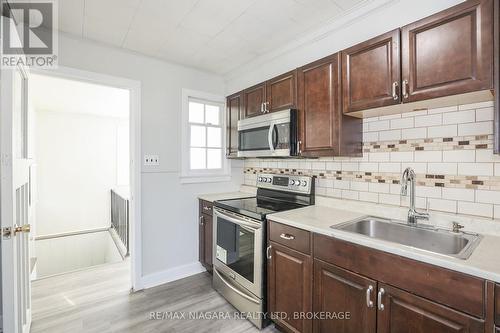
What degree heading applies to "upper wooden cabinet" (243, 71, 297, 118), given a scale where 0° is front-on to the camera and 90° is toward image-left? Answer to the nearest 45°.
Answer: approximately 45°

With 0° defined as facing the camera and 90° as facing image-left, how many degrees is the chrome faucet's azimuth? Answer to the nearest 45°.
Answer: approximately 45°

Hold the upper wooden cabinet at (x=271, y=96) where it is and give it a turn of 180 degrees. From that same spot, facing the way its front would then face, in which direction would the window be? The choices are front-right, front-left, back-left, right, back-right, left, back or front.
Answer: left

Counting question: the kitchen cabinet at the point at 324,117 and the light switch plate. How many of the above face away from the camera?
0

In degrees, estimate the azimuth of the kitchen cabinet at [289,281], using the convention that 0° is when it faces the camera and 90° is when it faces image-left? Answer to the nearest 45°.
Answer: approximately 45°

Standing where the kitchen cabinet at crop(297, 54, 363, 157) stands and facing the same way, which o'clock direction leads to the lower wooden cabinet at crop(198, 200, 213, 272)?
The lower wooden cabinet is roughly at 2 o'clock from the kitchen cabinet.

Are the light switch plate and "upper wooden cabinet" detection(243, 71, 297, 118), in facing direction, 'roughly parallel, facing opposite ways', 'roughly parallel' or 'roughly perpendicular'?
roughly perpendicular

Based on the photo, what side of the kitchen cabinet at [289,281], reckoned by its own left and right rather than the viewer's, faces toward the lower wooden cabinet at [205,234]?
right

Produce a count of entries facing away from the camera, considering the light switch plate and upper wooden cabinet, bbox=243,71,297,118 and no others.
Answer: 0

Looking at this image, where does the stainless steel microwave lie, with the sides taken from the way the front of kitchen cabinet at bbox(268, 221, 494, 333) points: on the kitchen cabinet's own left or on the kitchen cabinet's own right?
on the kitchen cabinet's own right

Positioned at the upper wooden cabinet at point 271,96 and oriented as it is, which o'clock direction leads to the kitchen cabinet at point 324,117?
The kitchen cabinet is roughly at 9 o'clock from the upper wooden cabinet.
